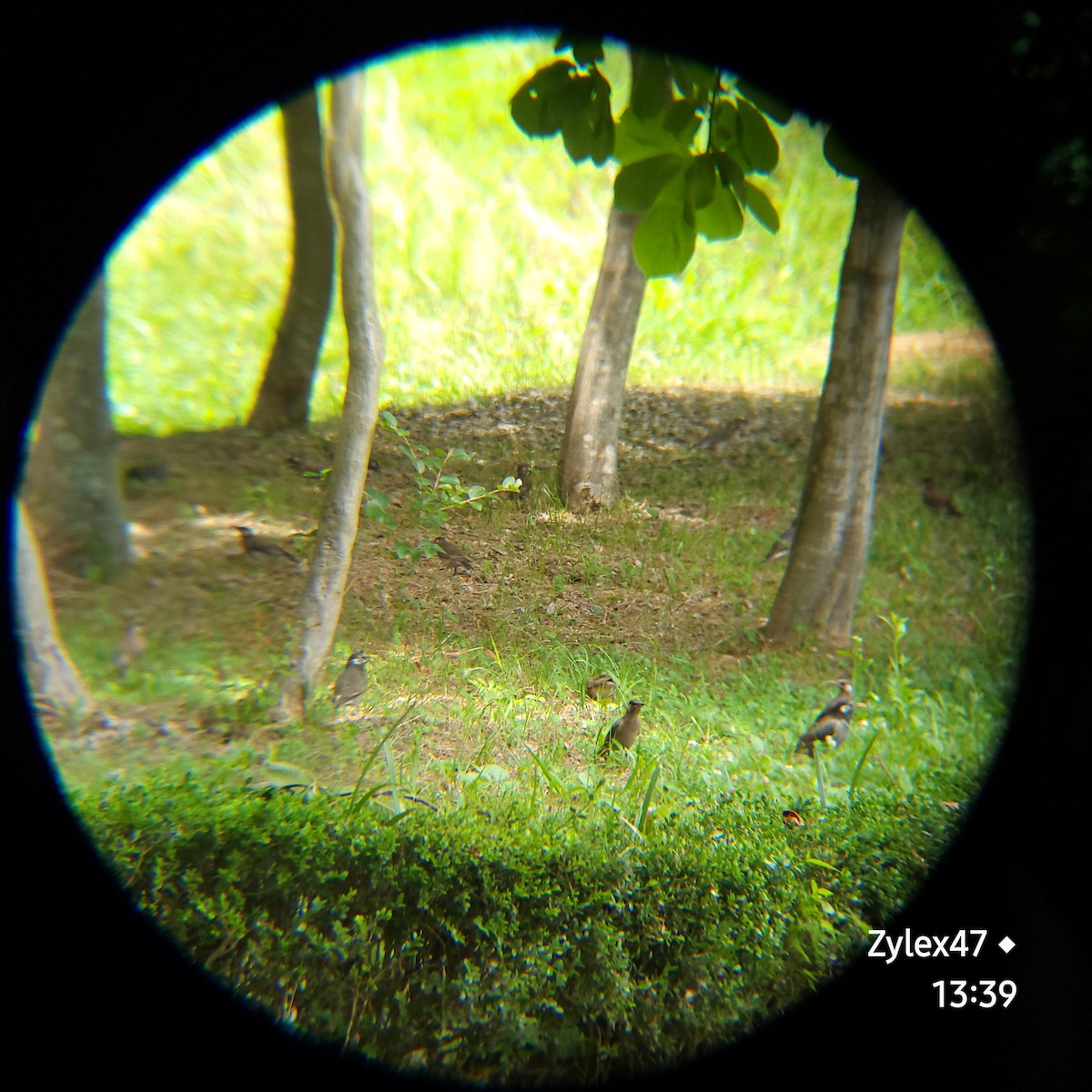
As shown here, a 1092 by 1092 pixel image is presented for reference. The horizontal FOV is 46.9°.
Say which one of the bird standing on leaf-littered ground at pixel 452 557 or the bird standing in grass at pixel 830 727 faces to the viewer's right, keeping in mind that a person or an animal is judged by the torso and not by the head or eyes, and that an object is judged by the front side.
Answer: the bird standing in grass at pixel 830 727

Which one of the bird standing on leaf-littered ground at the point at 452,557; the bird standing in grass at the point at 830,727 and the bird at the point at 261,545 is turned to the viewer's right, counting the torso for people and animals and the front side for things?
the bird standing in grass at the point at 830,727

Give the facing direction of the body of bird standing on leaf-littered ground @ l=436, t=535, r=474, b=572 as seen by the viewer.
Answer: to the viewer's left

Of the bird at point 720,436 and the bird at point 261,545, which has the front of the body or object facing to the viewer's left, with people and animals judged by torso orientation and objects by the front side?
the bird at point 261,545

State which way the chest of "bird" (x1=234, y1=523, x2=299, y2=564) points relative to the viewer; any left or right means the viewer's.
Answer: facing to the left of the viewer

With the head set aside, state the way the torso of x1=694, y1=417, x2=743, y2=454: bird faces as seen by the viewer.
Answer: to the viewer's right

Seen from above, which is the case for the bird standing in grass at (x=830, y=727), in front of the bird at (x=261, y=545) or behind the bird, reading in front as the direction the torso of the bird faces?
behind

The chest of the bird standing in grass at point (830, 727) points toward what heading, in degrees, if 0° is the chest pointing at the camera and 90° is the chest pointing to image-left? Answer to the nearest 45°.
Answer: approximately 270°

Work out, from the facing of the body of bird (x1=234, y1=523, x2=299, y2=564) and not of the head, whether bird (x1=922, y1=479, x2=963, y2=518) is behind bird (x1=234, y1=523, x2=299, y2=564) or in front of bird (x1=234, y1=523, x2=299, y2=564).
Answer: behind
